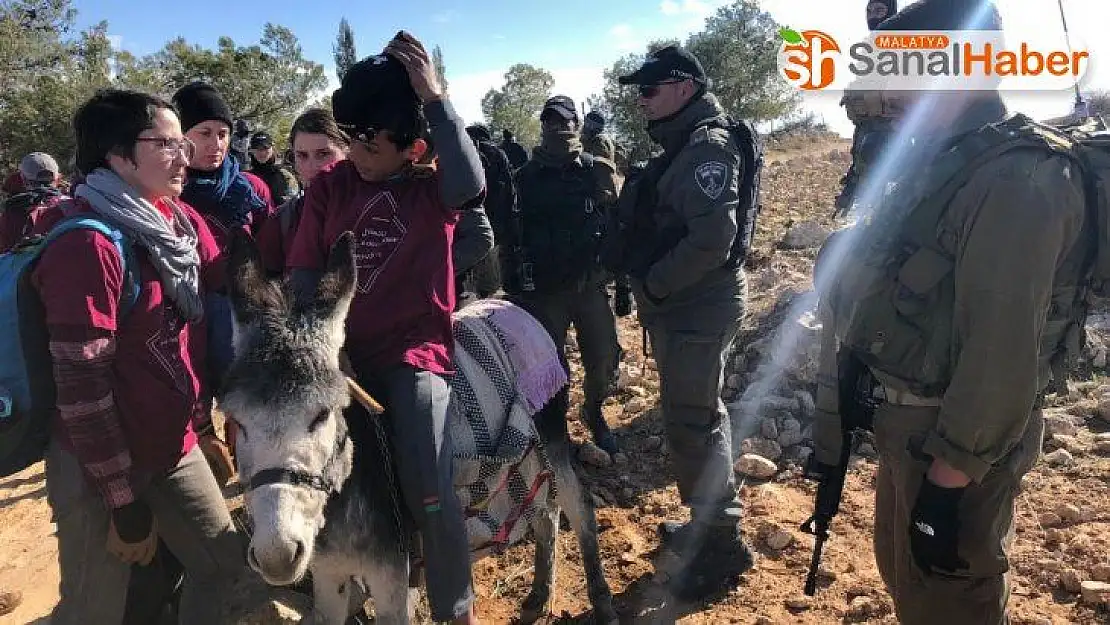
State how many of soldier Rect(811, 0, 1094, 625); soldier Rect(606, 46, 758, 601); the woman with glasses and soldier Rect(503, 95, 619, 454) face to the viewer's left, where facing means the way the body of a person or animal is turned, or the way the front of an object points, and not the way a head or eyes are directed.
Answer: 2

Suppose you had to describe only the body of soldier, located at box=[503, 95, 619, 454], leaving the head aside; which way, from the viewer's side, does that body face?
toward the camera

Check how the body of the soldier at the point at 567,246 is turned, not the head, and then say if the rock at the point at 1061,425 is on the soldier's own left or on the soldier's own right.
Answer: on the soldier's own left

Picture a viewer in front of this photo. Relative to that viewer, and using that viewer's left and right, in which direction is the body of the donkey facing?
facing the viewer and to the left of the viewer

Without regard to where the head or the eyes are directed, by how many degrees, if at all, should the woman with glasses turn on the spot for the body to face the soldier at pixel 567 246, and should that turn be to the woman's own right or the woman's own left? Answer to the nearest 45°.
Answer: approximately 90° to the woman's own left

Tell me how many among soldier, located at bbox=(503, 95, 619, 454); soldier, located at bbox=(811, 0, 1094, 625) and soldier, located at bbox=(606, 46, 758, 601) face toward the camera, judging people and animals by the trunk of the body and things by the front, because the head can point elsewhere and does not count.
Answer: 1

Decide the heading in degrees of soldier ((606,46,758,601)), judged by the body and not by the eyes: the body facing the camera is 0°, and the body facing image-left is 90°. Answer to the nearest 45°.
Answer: approximately 90°

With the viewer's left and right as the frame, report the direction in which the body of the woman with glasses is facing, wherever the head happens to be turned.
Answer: facing the viewer and to the right of the viewer

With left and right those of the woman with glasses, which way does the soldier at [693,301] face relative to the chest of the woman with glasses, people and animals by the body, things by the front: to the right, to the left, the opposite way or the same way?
the opposite way

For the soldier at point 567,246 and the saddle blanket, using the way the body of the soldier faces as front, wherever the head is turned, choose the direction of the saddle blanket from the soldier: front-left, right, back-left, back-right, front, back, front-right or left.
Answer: front

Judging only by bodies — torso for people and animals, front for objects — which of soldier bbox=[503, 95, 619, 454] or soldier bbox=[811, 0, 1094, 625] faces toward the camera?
soldier bbox=[503, 95, 619, 454]

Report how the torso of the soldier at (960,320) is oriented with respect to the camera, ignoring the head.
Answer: to the viewer's left

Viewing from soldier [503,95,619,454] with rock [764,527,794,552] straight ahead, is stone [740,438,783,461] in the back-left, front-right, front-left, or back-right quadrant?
front-left
